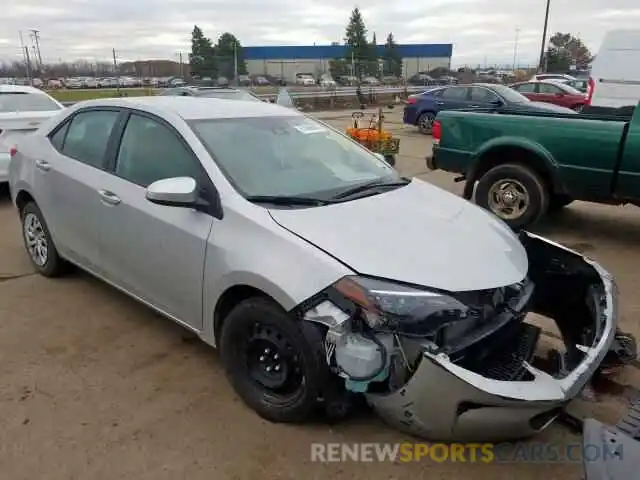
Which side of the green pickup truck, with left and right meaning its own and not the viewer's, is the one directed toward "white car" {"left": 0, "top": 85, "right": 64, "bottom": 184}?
back

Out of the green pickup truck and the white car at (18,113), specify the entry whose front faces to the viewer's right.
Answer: the green pickup truck

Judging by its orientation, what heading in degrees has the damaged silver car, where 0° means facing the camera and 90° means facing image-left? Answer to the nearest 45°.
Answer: approximately 315°

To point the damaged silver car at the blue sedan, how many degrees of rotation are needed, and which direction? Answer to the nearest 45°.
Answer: approximately 135° to its left

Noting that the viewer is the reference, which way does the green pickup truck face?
facing to the right of the viewer
